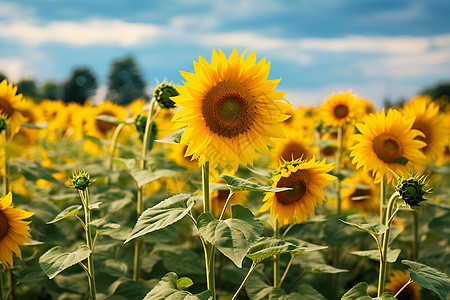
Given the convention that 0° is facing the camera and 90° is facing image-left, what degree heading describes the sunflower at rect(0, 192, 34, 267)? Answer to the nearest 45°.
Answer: approximately 0°

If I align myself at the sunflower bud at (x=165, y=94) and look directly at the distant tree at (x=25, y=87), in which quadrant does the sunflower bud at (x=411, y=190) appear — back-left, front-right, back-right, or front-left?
back-right

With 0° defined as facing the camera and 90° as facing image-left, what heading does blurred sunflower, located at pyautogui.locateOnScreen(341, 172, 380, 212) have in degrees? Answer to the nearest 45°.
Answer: approximately 0°

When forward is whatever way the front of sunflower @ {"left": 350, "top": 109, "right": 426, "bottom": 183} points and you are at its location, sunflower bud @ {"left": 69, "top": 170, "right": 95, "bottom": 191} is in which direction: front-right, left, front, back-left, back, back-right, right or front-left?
front-right

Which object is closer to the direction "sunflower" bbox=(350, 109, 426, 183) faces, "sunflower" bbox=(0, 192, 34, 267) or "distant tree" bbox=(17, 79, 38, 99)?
the sunflower

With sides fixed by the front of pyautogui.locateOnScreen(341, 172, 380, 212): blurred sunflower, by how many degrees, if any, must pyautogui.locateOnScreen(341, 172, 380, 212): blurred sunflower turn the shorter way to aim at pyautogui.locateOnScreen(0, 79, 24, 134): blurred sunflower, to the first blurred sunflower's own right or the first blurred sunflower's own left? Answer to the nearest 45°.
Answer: approximately 45° to the first blurred sunflower's own right

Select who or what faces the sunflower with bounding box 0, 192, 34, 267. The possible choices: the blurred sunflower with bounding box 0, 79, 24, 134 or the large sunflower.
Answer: the blurred sunflower

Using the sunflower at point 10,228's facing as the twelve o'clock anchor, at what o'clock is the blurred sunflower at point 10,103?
The blurred sunflower is roughly at 6 o'clock from the sunflower.

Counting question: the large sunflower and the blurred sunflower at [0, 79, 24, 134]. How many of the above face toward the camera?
2

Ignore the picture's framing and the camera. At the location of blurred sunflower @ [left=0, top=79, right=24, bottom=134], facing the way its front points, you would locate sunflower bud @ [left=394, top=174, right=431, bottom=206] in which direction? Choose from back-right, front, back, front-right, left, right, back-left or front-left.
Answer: front-left
